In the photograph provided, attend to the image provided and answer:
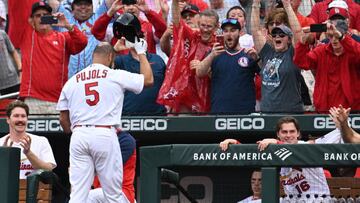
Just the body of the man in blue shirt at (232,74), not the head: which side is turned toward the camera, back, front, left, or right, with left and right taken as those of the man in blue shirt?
front

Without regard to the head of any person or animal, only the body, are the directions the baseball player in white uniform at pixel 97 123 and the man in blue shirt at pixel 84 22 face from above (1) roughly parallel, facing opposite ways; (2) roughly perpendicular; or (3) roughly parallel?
roughly parallel, facing opposite ways

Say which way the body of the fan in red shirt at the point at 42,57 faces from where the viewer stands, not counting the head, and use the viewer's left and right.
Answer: facing the viewer and to the right of the viewer

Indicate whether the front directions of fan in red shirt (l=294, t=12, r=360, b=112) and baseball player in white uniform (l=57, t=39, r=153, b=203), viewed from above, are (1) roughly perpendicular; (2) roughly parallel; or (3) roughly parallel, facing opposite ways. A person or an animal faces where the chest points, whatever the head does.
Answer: roughly parallel, facing opposite ways

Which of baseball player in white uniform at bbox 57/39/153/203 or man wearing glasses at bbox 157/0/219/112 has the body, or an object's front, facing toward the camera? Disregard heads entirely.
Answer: the man wearing glasses

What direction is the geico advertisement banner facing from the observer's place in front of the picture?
facing the viewer

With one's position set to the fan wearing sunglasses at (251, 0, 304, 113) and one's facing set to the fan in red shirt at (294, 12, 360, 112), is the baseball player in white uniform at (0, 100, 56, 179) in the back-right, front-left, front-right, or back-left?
back-right

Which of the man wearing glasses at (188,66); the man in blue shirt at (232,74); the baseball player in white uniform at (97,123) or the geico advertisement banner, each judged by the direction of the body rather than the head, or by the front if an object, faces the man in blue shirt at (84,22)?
the baseball player in white uniform

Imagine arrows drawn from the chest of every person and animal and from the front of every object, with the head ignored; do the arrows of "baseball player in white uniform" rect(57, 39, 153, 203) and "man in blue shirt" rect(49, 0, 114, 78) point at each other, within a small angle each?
yes

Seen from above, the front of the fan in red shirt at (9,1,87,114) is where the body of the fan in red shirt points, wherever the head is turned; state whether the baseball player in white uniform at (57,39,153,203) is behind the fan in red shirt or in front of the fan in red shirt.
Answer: in front

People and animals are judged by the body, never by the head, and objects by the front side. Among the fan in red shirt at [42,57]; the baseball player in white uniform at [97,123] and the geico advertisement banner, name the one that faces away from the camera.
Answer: the baseball player in white uniform
